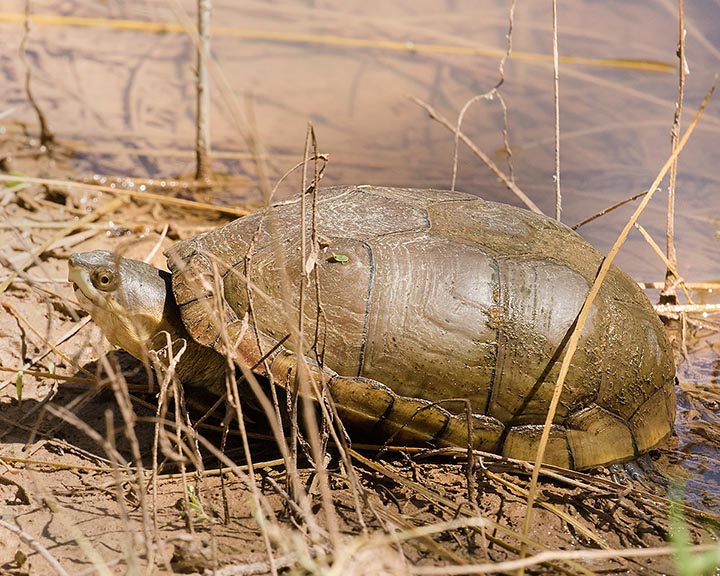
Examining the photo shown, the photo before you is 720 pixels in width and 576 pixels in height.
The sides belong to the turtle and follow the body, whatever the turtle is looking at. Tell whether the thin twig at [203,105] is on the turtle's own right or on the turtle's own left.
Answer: on the turtle's own right

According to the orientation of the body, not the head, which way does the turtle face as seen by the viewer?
to the viewer's left
